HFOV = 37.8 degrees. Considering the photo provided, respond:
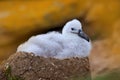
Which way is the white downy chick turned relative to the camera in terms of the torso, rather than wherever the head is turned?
to the viewer's right
